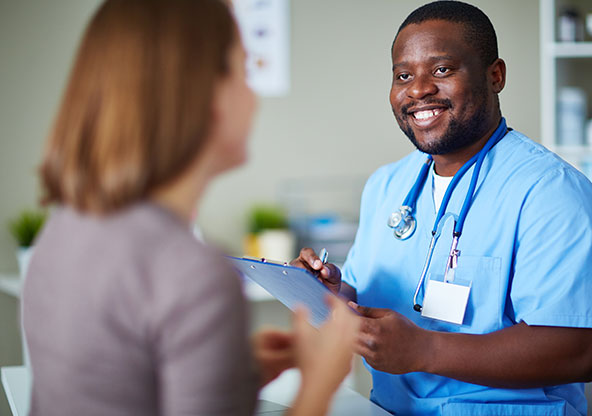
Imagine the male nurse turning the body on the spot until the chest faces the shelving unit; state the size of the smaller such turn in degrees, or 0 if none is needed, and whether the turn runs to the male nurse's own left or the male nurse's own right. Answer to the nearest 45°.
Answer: approximately 135° to the male nurse's own right

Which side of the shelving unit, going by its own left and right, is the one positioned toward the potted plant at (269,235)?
right

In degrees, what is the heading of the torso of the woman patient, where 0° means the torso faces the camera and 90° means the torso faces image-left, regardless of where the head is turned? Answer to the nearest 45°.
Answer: approximately 225°

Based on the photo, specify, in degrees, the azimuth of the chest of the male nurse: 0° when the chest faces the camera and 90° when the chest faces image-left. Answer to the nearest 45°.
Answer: approximately 45°

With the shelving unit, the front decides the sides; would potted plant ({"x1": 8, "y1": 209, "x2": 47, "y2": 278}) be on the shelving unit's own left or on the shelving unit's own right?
on the shelving unit's own right

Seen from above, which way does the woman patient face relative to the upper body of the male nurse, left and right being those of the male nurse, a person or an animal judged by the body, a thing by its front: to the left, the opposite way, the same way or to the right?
the opposite way

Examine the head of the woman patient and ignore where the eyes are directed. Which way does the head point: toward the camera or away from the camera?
away from the camera

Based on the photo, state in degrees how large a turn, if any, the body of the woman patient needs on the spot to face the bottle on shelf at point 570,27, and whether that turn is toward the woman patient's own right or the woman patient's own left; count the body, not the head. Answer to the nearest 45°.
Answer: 0° — they already face it

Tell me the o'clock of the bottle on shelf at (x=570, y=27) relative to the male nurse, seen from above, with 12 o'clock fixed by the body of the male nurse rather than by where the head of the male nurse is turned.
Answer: The bottle on shelf is roughly at 5 o'clock from the male nurse.

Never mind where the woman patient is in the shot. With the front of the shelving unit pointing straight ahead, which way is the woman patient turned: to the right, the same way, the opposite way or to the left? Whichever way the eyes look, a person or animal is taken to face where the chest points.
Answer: the opposite way

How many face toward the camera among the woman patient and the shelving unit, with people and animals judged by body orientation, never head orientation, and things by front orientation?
1

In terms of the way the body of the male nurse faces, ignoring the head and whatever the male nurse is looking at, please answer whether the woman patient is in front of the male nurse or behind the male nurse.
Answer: in front

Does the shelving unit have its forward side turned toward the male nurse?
yes

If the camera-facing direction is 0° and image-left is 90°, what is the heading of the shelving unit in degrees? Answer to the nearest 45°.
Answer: approximately 0°

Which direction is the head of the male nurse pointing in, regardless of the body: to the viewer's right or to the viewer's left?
to the viewer's left

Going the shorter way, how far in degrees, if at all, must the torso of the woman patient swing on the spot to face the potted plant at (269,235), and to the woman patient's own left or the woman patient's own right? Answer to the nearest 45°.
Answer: approximately 45° to the woman patient's own left
